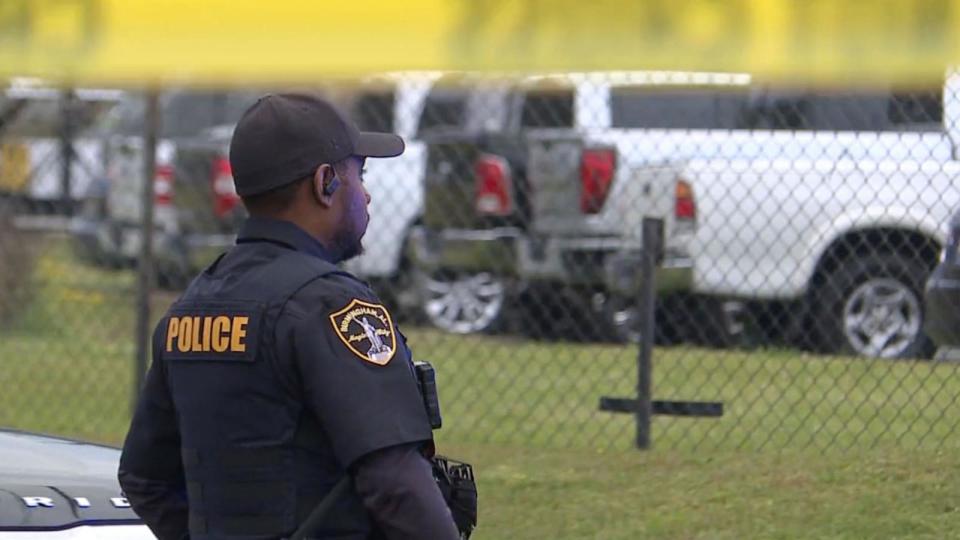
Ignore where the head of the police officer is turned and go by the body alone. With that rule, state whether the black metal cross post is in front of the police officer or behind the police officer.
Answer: in front

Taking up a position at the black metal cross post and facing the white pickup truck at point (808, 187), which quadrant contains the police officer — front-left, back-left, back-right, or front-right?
back-right

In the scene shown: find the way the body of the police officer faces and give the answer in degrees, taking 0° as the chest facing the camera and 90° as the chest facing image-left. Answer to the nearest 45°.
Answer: approximately 225°

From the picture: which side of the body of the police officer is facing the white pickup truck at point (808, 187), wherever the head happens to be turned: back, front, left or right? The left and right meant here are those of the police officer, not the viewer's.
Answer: front

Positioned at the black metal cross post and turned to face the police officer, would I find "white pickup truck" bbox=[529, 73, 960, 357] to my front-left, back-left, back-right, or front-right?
back-left
